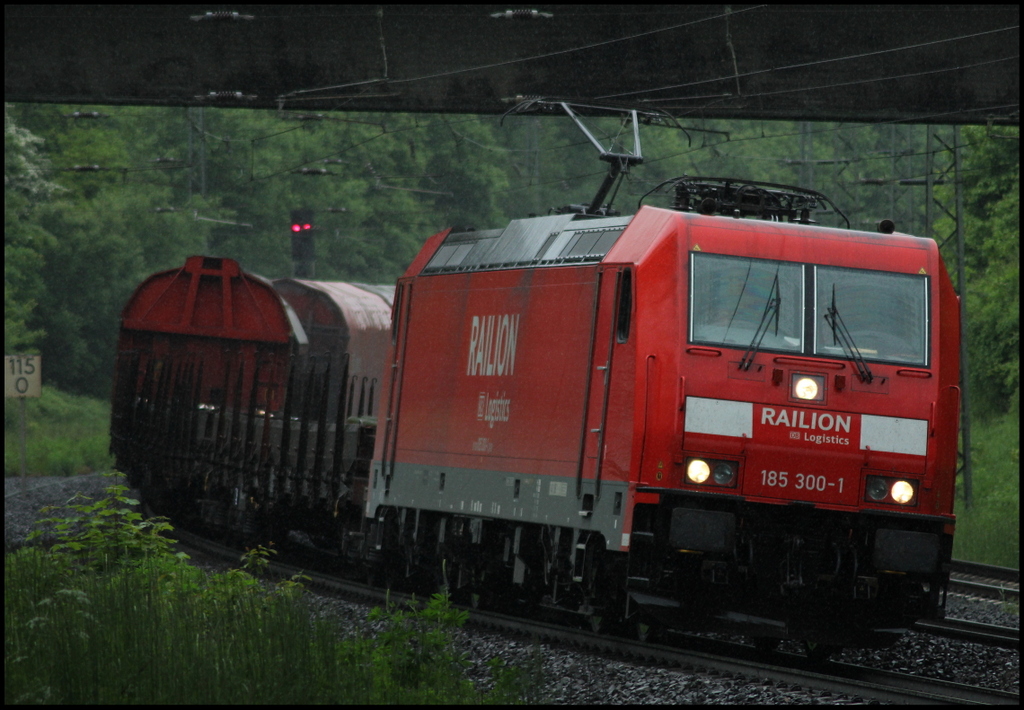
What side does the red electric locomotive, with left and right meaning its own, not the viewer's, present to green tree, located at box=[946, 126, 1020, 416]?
back

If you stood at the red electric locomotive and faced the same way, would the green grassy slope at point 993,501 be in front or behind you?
behind

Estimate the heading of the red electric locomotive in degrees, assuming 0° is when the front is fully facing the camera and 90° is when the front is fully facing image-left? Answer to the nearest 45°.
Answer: approximately 0°

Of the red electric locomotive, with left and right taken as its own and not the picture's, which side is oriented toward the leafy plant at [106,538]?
right

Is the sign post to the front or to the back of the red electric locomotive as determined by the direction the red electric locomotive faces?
to the back

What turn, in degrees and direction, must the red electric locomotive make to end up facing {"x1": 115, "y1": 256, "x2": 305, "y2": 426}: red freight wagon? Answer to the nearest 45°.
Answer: approximately 135° to its right
